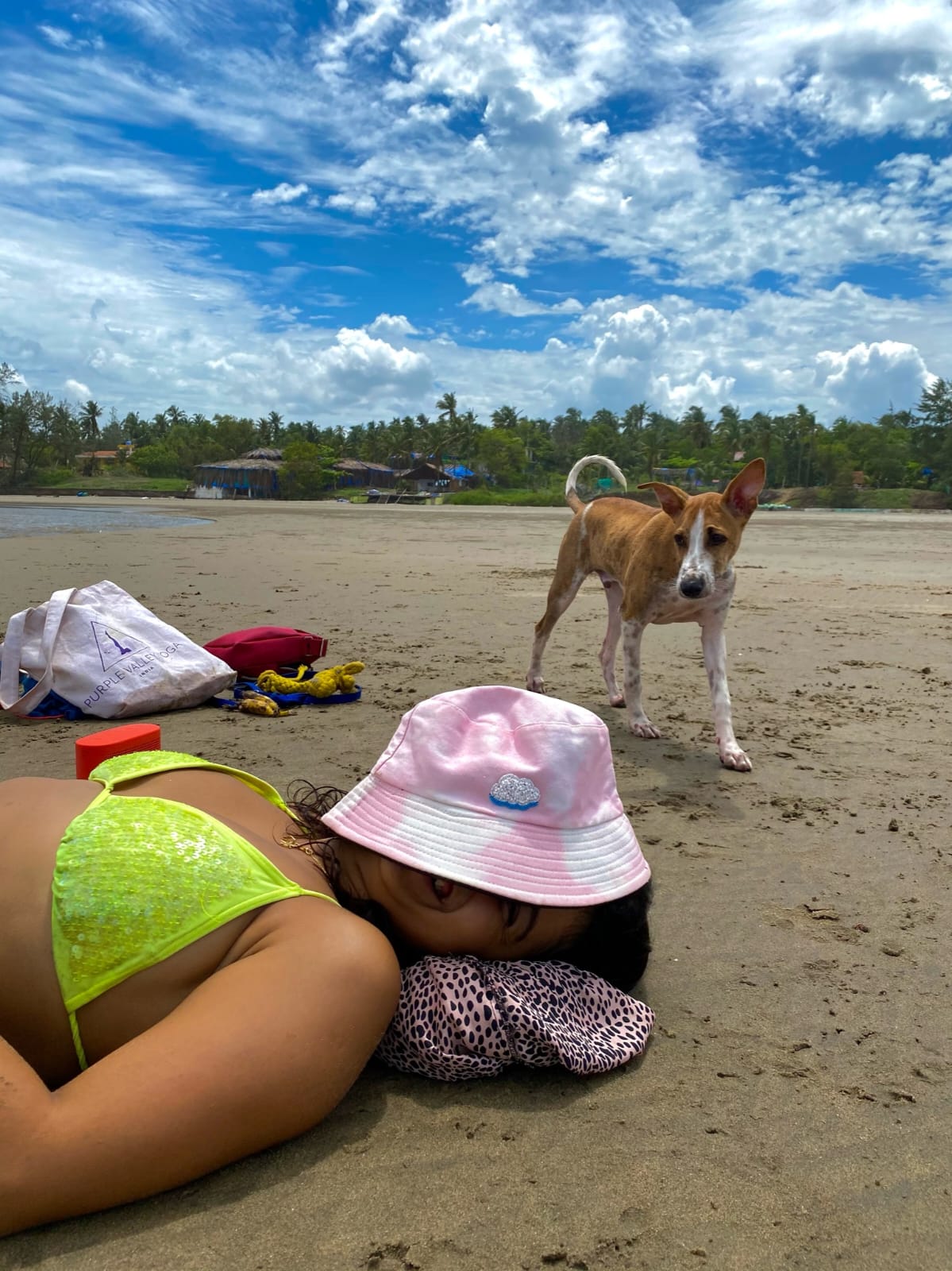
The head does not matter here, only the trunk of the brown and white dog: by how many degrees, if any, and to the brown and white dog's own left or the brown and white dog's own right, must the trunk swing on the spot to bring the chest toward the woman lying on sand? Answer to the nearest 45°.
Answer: approximately 45° to the brown and white dog's own right

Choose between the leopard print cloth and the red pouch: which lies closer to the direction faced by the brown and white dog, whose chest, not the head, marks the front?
the leopard print cloth

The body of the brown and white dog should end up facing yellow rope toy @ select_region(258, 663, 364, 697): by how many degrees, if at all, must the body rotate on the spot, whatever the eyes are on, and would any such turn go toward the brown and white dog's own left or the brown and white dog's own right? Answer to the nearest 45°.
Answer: approximately 135° to the brown and white dog's own right

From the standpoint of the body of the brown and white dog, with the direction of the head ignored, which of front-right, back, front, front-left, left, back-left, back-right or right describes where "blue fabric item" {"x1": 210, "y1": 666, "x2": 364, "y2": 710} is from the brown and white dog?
back-right

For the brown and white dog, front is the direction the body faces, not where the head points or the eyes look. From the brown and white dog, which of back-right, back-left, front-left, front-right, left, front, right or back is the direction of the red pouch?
back-right

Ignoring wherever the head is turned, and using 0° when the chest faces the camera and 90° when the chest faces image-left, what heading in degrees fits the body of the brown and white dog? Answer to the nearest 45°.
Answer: approximately 315°

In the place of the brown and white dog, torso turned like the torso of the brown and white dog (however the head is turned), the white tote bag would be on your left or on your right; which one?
on your right

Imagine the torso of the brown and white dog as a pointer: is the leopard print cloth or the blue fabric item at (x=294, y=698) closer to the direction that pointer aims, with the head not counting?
the leopard print cloth

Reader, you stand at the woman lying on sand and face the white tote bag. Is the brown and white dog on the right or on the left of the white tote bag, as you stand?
right

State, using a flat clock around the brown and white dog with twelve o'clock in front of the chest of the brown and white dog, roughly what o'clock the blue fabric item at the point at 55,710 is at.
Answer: The blue fabric item is roughly at 4 o'clock from the brown and white dog.
